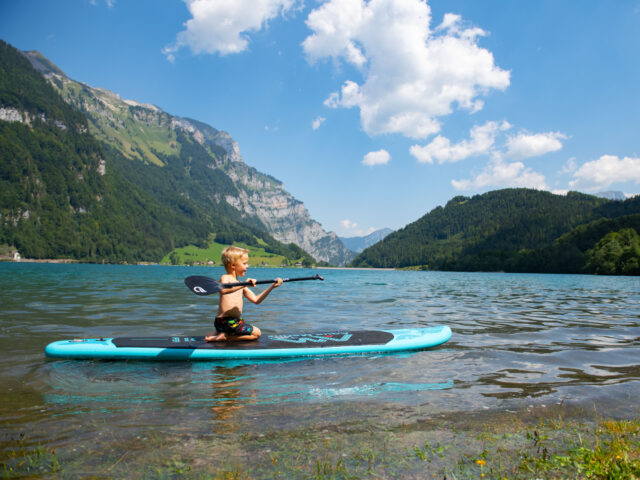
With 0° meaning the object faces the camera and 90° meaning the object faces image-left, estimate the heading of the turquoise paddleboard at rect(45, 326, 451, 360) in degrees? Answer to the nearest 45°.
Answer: approximately 270°
